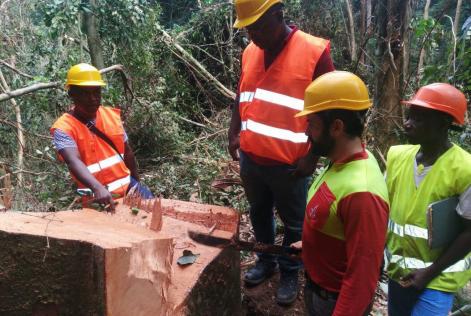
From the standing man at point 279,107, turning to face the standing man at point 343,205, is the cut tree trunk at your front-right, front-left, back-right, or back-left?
front-right

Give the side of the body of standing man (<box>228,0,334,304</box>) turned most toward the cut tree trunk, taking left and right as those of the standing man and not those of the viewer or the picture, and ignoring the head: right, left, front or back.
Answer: front

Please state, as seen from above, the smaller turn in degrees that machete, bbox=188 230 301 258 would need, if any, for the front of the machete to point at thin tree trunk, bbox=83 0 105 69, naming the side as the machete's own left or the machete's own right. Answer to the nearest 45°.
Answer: approximately 45° to the machete's own right

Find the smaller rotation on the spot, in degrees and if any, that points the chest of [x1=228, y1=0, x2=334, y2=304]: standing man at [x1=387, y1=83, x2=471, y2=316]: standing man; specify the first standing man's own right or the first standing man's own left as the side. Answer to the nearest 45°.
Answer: approximately 90° to the first standing man's own left

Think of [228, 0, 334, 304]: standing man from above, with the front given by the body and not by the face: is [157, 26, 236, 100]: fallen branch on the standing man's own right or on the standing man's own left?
on the standing man's own right

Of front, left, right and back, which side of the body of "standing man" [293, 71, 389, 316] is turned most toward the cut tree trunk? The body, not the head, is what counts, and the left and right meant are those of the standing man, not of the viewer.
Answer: front

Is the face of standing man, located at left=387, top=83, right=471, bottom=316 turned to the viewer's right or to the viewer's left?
to the viewer's left

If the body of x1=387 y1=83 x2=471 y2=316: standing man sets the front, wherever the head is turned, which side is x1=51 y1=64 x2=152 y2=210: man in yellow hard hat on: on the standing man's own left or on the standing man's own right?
on the standing man's own right

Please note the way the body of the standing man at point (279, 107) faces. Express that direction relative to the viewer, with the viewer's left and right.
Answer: facing the viewer and to the left of the viewer

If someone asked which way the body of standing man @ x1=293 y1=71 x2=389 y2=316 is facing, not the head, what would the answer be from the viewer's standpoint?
to the viewer's left
